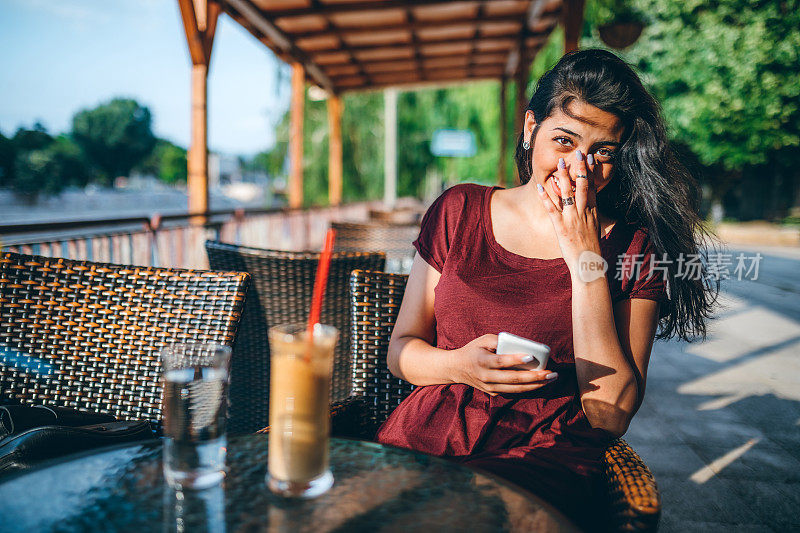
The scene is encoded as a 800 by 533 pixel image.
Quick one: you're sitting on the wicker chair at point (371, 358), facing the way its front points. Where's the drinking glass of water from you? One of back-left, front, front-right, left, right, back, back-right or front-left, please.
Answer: front

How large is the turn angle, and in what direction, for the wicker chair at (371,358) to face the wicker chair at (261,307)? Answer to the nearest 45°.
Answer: approximately 135° to its right

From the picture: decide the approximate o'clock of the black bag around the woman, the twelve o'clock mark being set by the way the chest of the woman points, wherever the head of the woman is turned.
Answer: The black bag is roughly at 2 o'clock from the woman.

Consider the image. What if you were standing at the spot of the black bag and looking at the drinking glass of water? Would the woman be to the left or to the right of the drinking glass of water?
left

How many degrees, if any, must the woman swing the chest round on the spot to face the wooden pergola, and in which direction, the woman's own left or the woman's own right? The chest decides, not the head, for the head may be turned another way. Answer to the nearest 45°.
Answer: approximately 180°

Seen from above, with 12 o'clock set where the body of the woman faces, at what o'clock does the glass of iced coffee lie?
The glass of iced coffee is roughly at 1 o'clock from the woman.

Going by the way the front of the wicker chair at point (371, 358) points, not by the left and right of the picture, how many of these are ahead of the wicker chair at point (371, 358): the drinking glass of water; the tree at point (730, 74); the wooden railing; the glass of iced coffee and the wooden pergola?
2

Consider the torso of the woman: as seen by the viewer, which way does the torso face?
toward the camera

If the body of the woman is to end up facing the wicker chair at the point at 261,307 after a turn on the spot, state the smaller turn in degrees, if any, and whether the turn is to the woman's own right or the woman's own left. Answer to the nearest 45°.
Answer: approximately 135° to the woman's own right

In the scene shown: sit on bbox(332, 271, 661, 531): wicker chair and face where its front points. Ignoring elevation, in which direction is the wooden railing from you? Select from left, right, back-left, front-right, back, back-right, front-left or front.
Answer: back-right

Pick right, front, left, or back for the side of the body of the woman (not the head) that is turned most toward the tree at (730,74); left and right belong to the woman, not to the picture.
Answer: back

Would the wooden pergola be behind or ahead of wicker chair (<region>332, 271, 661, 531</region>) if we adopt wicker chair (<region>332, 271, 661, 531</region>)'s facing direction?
behind

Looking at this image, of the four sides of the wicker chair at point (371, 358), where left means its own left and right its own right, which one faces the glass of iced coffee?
front

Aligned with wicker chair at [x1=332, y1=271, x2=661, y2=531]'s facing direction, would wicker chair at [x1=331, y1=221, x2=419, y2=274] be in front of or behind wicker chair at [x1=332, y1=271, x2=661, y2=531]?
behind

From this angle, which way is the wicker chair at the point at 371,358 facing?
toward the camera

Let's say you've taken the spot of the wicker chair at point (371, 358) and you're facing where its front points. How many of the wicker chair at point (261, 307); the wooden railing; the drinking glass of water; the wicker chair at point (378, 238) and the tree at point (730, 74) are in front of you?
1
